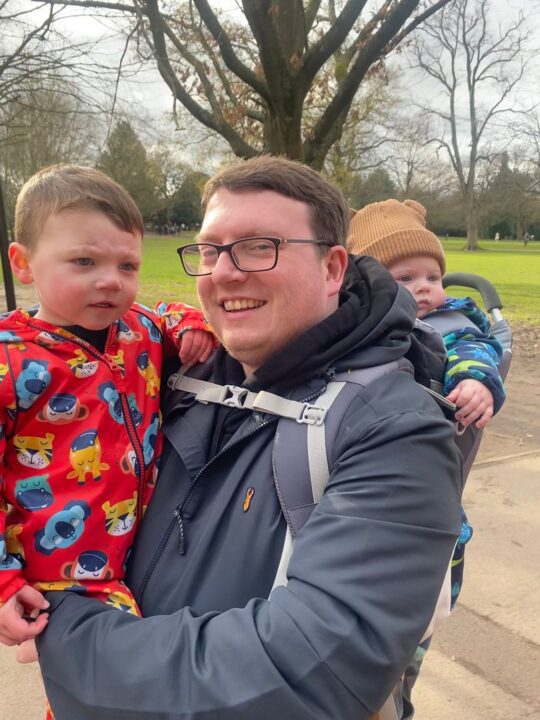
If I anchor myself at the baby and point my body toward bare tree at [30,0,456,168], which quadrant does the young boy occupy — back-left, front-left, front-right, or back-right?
back-left

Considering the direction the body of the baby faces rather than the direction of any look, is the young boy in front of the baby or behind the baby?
in front

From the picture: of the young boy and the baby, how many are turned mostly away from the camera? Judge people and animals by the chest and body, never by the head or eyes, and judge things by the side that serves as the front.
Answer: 0

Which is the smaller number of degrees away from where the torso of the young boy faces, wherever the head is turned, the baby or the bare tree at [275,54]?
the baby

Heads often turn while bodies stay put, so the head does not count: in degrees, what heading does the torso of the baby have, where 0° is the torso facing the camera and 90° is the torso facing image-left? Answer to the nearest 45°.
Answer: approximately 45°

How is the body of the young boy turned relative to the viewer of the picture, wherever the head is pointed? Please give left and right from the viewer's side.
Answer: facing the viewer and to the right of the viewer

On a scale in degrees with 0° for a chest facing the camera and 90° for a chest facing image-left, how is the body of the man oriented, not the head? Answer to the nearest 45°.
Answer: approximately 45°

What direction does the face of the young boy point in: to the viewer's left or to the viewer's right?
to the viewer's right

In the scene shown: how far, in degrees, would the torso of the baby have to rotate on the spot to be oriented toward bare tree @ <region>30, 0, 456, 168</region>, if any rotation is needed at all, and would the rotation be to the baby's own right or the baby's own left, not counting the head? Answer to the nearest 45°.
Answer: approximately 135° to the baby's own right
